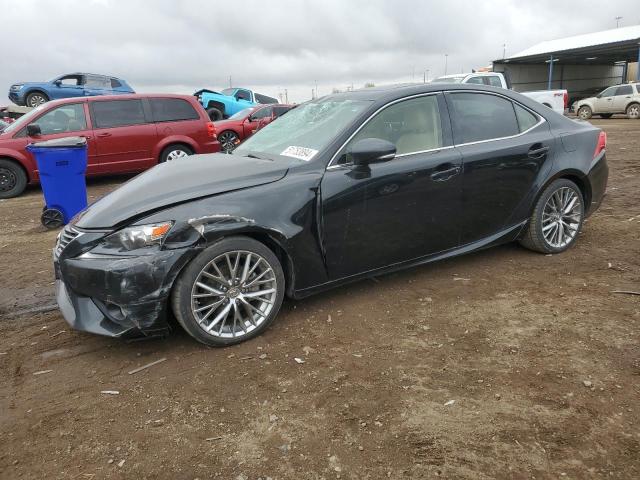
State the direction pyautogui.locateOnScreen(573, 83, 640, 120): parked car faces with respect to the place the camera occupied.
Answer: facing to the left of the viewer

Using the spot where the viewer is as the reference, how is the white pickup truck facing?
facing to the left of the viewer

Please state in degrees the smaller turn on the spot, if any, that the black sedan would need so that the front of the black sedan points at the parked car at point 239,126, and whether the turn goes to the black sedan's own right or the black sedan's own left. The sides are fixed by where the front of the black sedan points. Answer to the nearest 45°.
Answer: approximately 135° to the black sedan's own right

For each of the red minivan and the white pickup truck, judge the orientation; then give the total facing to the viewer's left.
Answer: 2

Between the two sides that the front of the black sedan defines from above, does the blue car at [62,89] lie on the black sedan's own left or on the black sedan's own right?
on the black sedan's own right

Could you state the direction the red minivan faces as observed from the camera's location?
facing to the left of the viewer

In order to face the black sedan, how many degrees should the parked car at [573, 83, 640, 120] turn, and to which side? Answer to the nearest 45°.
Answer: approximately 90° to its left

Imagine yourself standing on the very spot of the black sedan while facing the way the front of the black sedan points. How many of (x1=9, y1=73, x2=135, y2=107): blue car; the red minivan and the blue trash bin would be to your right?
3

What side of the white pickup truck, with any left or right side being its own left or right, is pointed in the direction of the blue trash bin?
left

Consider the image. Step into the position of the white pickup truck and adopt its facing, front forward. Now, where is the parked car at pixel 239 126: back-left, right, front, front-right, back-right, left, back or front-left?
front-left

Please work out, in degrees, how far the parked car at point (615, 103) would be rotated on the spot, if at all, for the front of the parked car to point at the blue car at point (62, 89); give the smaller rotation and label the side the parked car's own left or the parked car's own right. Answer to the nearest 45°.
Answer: approximately 45° to the parked car's own left
